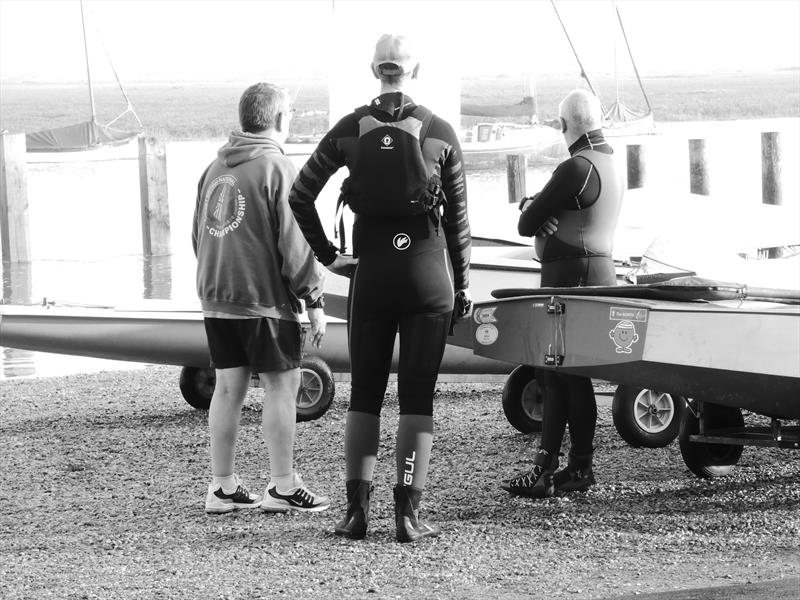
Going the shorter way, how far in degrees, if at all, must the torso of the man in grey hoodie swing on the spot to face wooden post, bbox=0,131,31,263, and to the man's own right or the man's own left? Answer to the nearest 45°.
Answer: approximately 45° to the man's own left

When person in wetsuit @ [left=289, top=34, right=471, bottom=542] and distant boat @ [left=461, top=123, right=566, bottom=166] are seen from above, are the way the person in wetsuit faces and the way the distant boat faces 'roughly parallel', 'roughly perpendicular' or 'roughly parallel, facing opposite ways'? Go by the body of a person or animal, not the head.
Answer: roughly perpendicular

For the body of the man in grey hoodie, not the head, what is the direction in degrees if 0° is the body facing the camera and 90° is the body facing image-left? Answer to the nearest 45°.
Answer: approximately 225°

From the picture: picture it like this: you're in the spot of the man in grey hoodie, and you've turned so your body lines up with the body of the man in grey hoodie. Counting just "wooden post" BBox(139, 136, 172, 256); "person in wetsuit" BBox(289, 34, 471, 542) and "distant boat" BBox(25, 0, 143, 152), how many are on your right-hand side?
1

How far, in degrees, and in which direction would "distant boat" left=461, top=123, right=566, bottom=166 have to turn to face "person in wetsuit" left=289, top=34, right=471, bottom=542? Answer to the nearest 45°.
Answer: approximately 90° to its right

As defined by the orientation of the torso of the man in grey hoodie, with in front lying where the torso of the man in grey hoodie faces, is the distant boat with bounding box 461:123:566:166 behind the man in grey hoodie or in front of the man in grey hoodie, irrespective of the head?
in front

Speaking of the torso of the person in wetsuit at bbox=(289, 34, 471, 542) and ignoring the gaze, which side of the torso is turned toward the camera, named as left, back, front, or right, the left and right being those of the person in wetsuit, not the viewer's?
back

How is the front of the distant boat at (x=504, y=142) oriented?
to the viewer's right

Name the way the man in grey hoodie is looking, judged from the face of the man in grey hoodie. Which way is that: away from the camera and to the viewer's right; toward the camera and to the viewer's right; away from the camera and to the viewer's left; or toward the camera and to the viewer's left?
away from the camera and to the viewer's right
